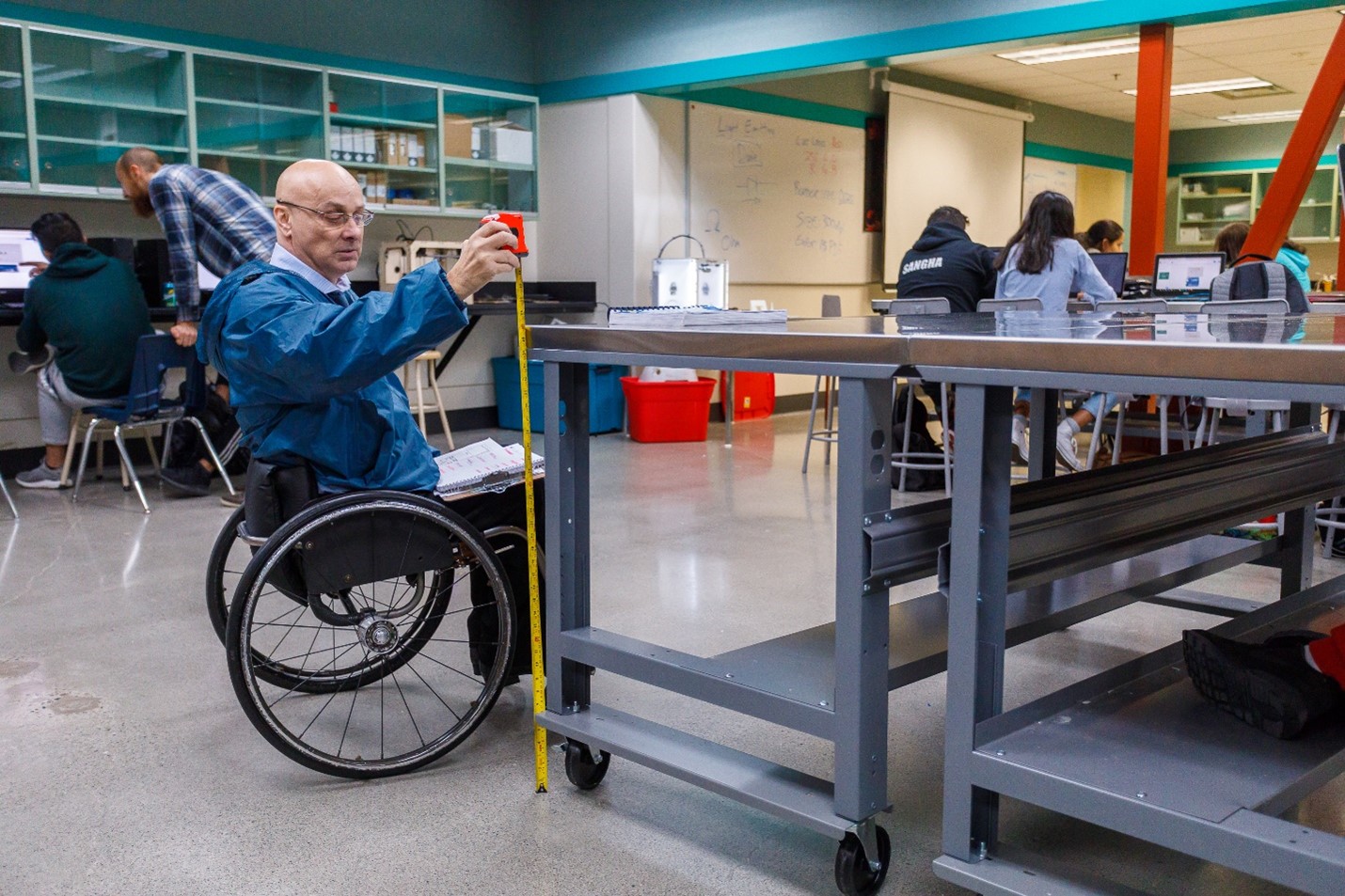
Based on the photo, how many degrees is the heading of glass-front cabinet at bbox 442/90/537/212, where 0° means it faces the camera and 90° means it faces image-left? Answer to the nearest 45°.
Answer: approximately 315°

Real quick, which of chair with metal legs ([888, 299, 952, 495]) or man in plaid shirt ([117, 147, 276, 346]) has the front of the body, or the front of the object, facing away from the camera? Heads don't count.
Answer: the chair with metal legs

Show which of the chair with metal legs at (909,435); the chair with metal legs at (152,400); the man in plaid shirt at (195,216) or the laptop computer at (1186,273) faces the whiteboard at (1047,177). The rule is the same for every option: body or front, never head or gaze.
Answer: the chair with metal legs at (909,435)

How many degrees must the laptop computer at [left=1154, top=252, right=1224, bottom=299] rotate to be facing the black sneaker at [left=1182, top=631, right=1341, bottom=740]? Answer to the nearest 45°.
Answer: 0° — it already faces it

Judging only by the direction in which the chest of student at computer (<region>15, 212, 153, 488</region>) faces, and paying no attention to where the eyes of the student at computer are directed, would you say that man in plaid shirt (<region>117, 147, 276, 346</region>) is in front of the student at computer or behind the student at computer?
behind

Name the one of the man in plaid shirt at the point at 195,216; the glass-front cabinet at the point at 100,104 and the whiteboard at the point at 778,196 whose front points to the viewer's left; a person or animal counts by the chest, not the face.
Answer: the man in plaid shirt

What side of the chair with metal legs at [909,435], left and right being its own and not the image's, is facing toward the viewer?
back

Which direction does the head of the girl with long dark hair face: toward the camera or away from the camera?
away from the camera

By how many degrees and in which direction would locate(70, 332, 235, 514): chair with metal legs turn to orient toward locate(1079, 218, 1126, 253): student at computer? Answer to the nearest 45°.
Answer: approximately 135° to its right
